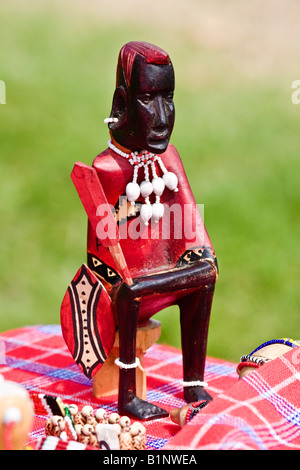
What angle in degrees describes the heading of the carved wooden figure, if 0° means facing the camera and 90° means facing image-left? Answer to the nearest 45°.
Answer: approximately 315°
